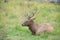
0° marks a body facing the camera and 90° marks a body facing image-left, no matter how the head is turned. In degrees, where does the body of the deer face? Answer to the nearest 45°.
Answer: approximately 90°
